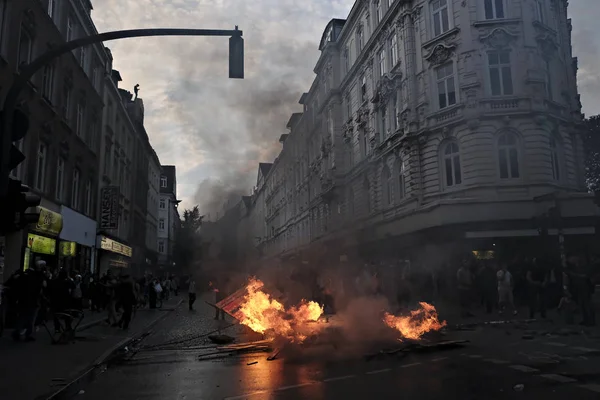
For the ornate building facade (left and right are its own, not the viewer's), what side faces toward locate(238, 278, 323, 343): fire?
front

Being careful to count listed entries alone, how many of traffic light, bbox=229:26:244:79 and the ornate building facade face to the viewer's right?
0
